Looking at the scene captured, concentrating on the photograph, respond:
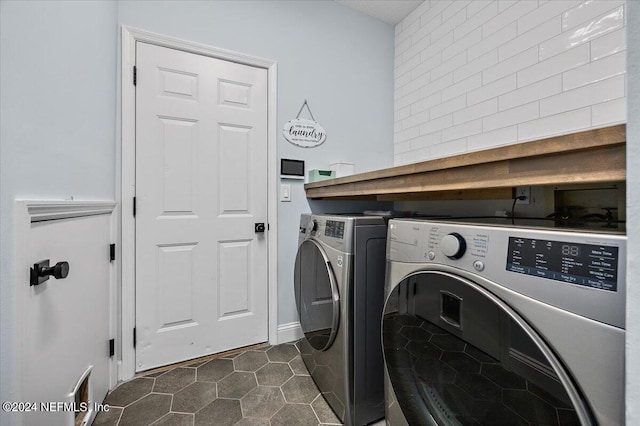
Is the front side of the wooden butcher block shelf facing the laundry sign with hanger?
no

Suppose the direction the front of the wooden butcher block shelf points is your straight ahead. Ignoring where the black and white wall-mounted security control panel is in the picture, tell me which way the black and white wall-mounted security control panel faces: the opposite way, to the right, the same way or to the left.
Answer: to the left

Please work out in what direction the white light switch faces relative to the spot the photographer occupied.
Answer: facing the viewer

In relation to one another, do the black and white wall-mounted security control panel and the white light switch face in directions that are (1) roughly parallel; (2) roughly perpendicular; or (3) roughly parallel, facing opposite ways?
roughly parallel

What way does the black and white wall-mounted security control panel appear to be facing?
toward the camera

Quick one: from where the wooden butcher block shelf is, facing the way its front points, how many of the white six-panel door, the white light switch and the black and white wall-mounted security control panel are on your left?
0

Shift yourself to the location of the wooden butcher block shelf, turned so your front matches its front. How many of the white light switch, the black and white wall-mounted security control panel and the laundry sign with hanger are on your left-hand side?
0

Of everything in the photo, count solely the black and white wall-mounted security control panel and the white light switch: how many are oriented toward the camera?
2

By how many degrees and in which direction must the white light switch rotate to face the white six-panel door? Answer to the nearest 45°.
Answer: approximately 90° to its right

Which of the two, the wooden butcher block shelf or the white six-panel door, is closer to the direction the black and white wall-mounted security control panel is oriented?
the wooden butcher block shelf

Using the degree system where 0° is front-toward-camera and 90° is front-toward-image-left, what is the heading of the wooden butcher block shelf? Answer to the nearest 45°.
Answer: approximately 45°

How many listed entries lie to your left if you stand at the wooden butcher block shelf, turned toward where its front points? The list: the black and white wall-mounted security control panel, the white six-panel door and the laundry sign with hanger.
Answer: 0

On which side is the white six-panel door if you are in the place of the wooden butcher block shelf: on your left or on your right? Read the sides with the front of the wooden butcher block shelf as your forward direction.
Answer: on your right

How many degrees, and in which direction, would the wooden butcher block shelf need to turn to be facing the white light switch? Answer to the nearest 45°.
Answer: approximately 90° to its right
